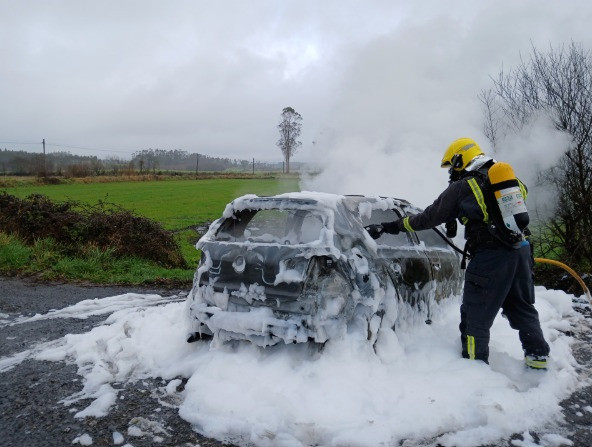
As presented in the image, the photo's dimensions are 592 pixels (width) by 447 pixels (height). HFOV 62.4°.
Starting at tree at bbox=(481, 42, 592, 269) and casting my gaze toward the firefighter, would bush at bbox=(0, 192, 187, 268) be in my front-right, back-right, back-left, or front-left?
front-right

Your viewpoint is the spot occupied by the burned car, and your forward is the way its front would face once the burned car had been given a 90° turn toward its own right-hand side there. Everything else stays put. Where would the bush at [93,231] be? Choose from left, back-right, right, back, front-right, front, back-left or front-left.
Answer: back

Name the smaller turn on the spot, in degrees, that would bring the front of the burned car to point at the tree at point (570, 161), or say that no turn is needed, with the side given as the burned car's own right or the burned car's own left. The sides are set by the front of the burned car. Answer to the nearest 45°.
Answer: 0° — it already faces it

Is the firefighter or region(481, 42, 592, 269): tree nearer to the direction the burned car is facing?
the tree

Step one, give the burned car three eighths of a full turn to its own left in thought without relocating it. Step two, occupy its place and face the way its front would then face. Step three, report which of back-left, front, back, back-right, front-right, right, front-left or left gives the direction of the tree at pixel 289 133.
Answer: right

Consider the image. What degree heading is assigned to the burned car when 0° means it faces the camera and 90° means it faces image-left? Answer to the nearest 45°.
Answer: approximately 225°
